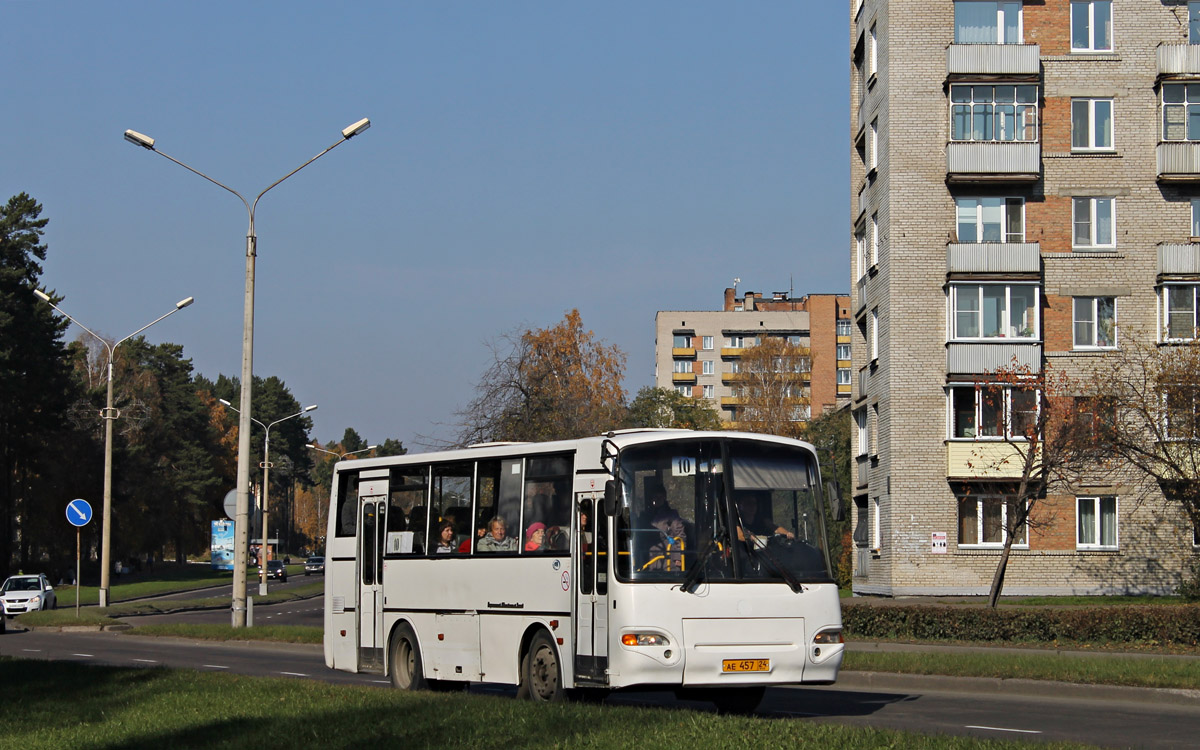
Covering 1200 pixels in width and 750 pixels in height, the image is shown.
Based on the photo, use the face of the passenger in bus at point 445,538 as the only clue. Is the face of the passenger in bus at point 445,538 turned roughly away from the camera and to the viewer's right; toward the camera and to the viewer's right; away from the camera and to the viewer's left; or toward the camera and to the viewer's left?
toward the camera and to the viewer's right

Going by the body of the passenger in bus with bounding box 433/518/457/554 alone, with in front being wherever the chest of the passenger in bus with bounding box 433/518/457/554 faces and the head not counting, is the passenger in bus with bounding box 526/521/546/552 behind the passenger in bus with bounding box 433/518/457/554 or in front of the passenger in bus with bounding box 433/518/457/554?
in front

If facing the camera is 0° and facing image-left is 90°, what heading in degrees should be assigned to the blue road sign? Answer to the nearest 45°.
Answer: approximately 0°

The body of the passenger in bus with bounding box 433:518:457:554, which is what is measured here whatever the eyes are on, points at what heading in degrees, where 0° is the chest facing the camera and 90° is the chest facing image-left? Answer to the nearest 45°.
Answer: approximately 315°

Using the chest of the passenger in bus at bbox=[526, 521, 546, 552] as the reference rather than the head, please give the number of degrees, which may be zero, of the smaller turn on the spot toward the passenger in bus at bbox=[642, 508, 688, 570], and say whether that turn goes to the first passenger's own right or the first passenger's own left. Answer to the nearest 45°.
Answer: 0° — they already face them

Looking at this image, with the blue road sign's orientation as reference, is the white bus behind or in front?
in front

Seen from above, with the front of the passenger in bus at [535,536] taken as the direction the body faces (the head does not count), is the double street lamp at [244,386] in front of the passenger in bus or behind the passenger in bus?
behind

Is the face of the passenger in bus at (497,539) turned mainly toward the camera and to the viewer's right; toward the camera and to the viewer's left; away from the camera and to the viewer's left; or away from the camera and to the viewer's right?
toward the camera and to the viewer's right
